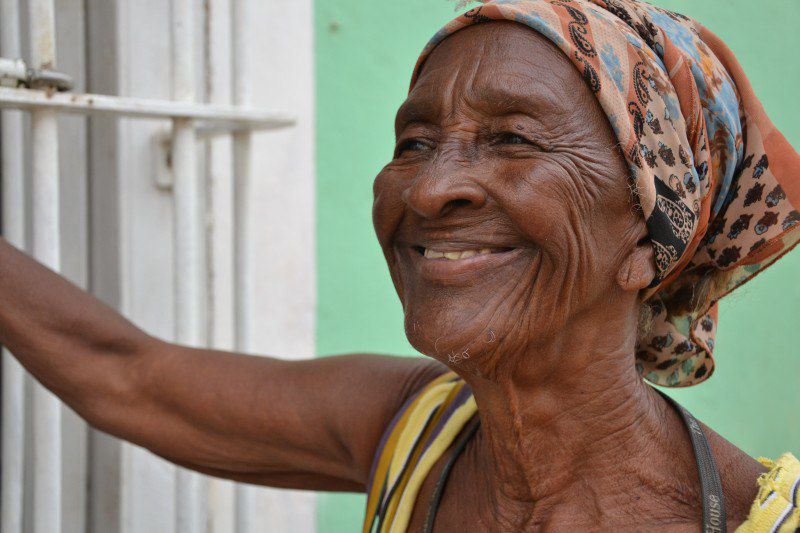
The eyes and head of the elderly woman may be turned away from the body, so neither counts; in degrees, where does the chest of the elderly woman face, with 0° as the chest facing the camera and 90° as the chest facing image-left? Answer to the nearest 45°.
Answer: approximately 45°

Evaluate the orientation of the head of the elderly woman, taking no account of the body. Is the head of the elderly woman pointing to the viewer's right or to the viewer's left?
to the viewer's left
